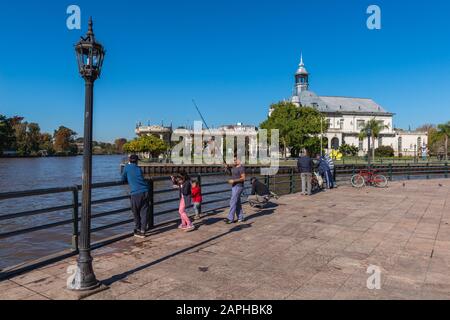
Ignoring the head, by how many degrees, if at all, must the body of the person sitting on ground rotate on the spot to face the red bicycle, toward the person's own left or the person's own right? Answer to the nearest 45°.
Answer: approximately 135° to the person's own right

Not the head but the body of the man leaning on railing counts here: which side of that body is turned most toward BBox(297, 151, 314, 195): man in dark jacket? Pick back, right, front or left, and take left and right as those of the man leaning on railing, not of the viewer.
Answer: right

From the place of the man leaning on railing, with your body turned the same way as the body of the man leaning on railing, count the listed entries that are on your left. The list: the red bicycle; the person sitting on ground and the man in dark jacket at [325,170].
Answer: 0

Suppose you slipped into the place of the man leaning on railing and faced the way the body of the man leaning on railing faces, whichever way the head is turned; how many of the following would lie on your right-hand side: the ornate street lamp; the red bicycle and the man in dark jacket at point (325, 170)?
2

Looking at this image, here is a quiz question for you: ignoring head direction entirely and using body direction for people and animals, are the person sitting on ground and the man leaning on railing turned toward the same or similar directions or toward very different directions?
same or similar directions

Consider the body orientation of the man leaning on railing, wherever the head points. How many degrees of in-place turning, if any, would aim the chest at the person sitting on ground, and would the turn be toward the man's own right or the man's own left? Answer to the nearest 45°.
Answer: approximately 90° to the man's own right

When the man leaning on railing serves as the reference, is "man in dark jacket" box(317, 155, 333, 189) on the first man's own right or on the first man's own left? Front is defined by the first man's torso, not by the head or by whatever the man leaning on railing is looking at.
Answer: on the first man's own right

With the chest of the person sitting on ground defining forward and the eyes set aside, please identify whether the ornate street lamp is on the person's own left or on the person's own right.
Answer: on the person's own left

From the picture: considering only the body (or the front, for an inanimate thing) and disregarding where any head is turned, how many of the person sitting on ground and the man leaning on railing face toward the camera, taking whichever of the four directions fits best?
0

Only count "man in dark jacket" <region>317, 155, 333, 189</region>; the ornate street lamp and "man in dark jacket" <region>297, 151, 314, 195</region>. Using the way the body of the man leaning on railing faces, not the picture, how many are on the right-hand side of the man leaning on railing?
2

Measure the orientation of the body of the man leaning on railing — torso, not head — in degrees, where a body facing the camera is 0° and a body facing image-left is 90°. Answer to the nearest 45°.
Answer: approximately 135°
